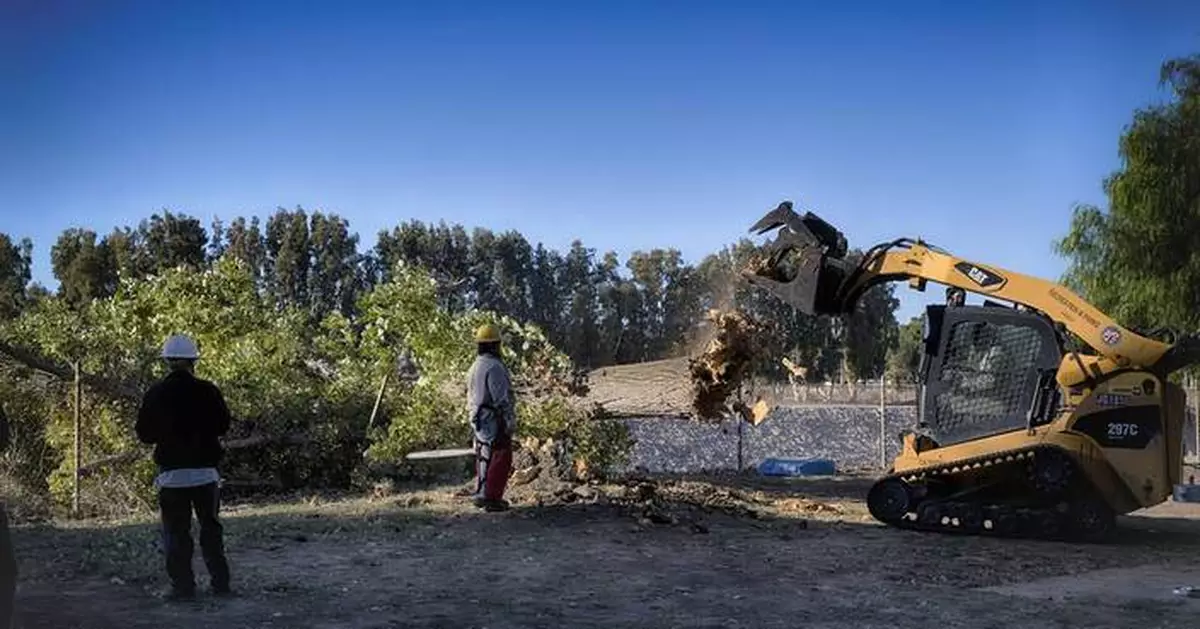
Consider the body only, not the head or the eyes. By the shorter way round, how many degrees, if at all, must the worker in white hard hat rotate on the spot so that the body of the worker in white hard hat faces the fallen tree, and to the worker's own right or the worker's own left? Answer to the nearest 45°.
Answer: approximately 45° to the worker's own right

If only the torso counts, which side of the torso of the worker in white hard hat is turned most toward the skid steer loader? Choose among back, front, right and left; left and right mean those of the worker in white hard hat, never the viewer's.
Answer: right

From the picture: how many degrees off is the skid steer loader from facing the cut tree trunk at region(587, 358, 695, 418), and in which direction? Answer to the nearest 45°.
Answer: approximately 45° to its right

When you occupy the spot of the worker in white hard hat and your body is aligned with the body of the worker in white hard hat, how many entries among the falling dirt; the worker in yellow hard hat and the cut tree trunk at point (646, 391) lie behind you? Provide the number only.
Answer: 0

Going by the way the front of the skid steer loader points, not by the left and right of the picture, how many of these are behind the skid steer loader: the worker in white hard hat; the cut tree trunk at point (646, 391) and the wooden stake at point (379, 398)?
0

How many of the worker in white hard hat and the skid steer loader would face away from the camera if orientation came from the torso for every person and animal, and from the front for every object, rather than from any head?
1

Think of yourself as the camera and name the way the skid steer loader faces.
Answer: facing to the left of the viewer

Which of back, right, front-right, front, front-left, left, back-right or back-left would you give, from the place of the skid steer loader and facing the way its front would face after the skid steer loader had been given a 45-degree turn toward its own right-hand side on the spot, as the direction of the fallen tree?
front

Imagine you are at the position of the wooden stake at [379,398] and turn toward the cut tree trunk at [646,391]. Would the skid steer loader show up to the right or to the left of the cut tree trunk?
right

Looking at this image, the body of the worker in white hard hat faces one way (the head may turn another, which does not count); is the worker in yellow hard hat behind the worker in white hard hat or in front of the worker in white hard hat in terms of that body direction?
in front

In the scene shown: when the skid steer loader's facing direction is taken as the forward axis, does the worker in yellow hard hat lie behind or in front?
in front

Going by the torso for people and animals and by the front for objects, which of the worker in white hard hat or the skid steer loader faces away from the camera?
the worker in white hard hat

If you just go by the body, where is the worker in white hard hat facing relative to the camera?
away from the camera

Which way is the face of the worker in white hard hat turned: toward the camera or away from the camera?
away from the camera

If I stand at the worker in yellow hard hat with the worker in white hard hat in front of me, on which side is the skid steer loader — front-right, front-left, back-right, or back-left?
back-left
